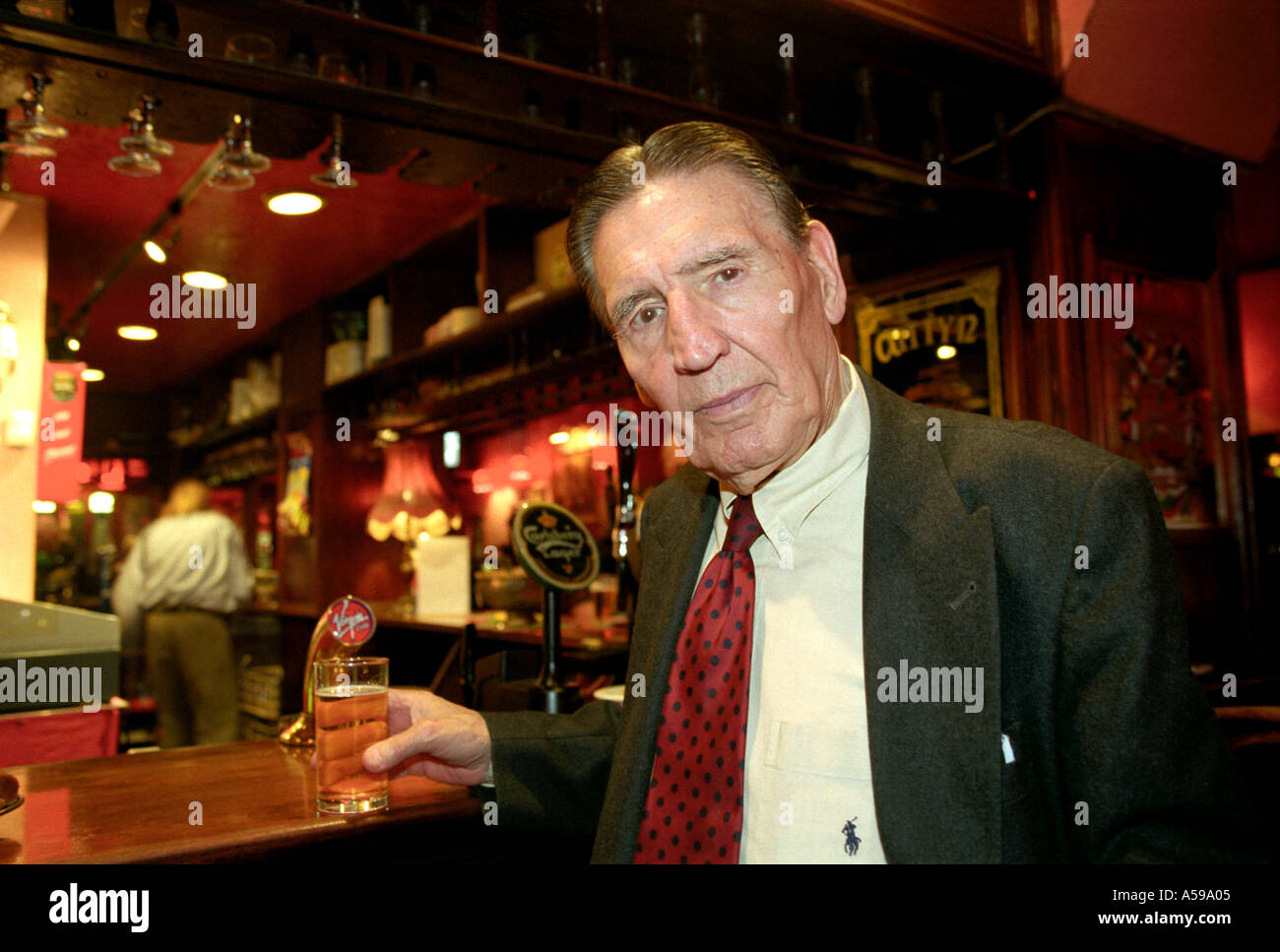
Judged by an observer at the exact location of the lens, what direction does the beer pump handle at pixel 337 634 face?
facing the viewer and to the right of the viewer

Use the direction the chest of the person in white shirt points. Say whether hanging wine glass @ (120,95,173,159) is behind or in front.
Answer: behind

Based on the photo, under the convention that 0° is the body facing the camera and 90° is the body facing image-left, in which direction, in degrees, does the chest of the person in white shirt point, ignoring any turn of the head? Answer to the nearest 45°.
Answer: approximately 180°

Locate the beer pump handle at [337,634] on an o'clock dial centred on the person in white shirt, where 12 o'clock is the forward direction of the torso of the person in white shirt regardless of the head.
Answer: The beer pump handle is roughly at 6 o'clock from the person in white shirt.

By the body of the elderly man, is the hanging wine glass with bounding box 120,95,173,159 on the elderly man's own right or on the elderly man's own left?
on the elderly man's own right

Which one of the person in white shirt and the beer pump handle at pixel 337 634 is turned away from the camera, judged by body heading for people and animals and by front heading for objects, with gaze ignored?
the person in white shirt

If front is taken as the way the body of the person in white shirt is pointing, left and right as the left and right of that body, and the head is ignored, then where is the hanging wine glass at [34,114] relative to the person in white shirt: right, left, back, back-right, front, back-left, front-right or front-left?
back

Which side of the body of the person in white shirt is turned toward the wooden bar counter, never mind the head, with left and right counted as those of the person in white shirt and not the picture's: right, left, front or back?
back

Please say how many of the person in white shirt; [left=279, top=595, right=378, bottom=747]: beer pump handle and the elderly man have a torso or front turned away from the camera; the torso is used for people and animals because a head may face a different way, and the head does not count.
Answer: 1

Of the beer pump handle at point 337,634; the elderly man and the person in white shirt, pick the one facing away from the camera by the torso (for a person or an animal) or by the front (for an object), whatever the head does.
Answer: the person in white shirt

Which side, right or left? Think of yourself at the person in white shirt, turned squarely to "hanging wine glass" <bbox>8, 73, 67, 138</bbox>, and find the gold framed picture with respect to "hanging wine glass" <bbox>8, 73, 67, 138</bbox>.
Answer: left

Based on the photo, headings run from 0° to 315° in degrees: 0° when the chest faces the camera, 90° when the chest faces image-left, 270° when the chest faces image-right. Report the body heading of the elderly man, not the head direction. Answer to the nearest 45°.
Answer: approximately 45°

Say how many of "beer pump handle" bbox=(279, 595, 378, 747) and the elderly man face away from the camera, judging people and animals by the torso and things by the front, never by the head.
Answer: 0
